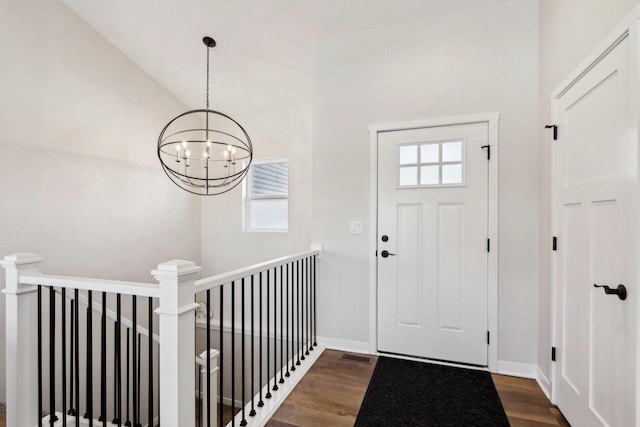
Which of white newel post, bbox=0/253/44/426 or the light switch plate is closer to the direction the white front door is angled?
the white newel post

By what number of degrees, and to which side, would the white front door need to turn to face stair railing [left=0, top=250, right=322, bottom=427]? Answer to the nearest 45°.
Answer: approximately 45° to its right

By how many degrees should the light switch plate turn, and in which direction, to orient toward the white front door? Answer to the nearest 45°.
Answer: approximately 90° to its left

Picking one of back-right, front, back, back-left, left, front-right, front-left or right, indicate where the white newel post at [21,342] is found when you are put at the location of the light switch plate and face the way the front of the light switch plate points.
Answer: front-right

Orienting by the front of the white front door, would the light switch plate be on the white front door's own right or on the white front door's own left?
on the white front door's own right

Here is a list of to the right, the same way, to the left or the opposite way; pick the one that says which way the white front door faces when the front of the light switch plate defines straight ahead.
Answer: the same way

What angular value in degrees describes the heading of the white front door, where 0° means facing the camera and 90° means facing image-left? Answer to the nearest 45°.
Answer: approximately 0°

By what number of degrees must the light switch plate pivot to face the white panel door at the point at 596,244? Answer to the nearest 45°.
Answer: approximately 45° to its left

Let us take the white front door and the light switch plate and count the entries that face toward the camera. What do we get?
2

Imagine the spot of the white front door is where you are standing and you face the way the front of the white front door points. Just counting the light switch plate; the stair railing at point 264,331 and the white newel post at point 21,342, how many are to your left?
0

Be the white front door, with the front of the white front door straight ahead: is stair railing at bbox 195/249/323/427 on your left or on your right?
on your right

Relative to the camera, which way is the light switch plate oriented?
toward the camera
